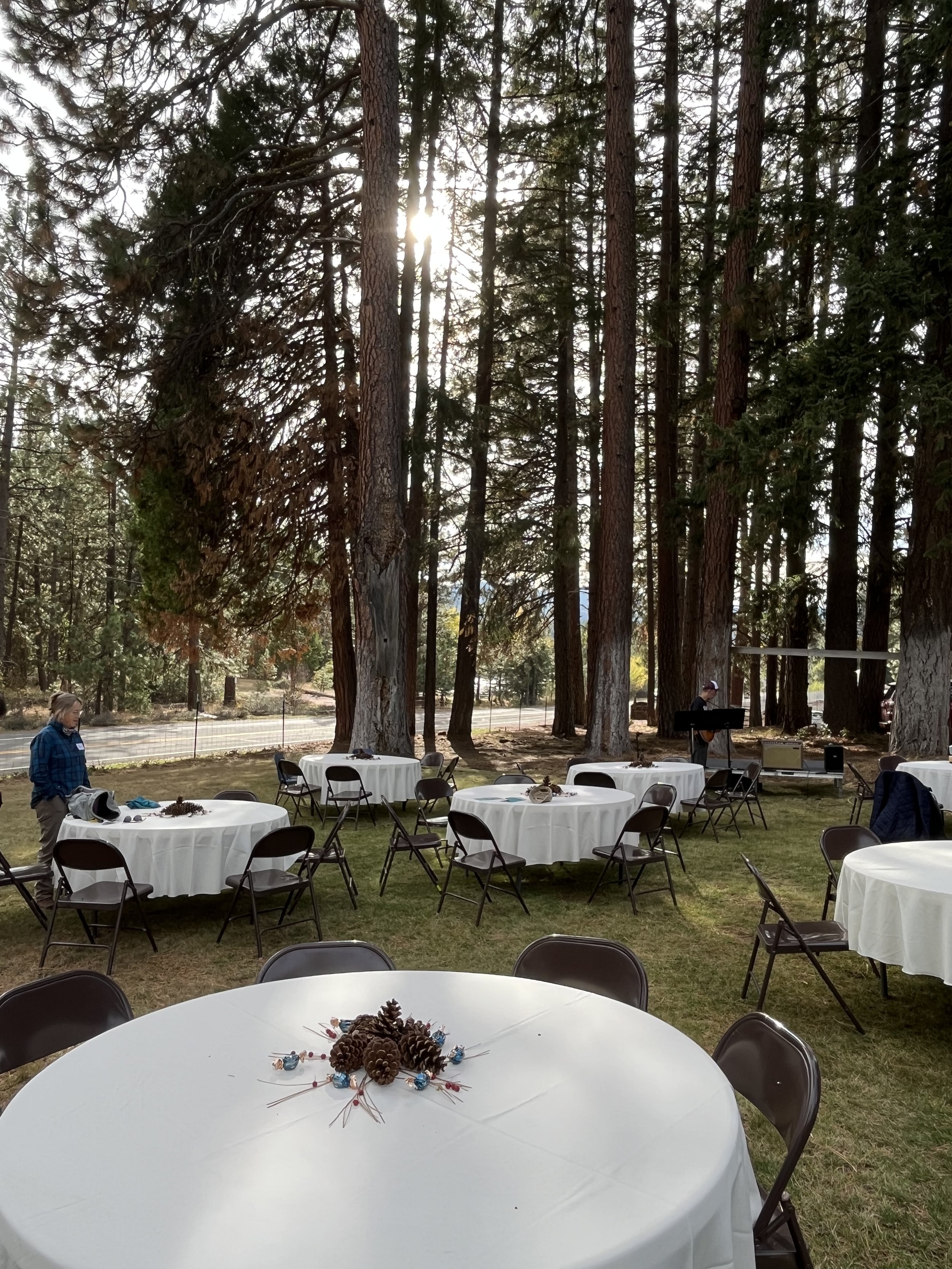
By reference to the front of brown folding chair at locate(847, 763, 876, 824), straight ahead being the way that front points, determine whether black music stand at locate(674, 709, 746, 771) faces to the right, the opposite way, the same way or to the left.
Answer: to the left

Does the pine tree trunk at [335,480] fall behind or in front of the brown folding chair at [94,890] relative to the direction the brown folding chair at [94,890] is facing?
in front

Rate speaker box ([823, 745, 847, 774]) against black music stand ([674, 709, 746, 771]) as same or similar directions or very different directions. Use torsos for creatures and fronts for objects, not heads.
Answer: very different directions

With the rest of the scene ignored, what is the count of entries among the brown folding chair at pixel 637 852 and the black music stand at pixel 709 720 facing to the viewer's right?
0

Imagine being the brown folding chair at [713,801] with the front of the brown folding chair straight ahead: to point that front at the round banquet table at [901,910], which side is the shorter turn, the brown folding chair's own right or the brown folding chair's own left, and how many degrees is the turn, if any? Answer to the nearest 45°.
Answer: approximately 135° to the brown folding chair's own left

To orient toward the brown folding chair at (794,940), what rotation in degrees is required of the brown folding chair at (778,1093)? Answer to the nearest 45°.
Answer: approximately 135° to its right

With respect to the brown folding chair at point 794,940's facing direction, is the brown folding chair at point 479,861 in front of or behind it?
behind

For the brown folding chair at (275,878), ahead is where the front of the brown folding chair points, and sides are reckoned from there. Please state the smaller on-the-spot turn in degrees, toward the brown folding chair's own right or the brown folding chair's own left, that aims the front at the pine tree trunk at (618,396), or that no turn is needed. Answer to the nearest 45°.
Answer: approximately 90° to the brown folding chair's own right

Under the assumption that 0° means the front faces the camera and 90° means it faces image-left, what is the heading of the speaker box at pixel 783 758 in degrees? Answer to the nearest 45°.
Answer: approximately 0°

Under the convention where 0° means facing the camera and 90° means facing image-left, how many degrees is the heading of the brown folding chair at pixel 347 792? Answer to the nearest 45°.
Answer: approximately 225°

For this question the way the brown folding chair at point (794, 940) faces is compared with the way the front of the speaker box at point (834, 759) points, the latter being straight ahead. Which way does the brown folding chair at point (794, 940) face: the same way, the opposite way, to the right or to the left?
to the left

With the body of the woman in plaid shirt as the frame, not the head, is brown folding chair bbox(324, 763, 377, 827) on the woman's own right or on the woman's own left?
on the woman's own left

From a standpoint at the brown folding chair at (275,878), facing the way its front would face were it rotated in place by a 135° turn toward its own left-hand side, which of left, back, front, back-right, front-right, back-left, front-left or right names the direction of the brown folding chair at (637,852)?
left

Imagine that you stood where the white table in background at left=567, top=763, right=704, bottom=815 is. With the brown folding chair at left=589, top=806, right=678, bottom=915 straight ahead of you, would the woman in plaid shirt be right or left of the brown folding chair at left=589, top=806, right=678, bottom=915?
right

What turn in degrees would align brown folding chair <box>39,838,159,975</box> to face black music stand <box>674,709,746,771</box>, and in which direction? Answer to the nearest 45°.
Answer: approximately 45° to its right

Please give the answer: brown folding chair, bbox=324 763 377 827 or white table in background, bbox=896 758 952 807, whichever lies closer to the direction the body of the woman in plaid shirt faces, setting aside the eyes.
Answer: the white table in background

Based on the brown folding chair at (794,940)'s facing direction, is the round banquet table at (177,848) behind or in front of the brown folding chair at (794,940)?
behind
